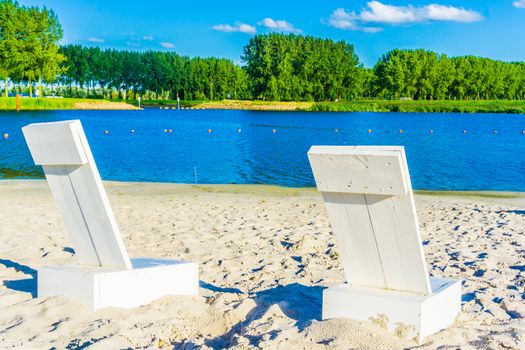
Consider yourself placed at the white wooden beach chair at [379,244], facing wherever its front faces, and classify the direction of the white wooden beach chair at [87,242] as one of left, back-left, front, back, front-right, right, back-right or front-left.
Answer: back-left

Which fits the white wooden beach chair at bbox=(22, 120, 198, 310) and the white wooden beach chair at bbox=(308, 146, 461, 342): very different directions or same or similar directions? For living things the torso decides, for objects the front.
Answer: same or similar directions

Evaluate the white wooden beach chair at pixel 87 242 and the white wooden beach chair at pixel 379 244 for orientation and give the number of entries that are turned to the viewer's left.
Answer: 0

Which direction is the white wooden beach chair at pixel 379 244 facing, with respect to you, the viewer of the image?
facing away from the viewer and to the right of the viewer

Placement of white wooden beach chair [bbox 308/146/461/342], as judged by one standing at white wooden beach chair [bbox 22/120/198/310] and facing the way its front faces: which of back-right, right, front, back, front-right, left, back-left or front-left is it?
right
